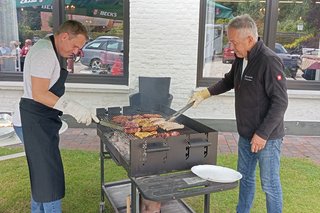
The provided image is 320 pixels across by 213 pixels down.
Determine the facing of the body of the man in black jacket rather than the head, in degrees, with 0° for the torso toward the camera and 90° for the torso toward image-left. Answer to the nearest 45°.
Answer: approximately 45°

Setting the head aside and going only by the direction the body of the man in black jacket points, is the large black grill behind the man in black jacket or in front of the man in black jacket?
in front

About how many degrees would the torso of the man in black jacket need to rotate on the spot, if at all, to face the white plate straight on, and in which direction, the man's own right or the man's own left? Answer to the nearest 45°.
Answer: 0° — they already face it

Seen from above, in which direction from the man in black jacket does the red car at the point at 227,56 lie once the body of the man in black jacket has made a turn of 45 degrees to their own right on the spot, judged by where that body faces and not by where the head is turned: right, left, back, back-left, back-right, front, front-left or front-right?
right
